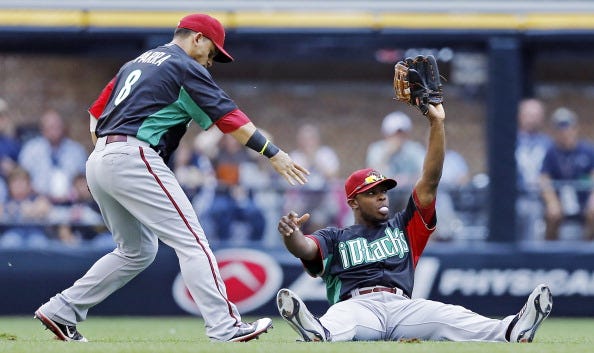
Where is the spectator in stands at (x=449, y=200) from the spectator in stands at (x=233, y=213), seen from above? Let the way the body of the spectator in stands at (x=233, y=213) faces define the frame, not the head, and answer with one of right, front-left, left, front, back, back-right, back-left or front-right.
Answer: left

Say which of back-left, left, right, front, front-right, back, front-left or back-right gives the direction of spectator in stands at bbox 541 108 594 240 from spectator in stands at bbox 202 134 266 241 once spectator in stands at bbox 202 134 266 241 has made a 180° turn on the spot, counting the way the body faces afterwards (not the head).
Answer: right

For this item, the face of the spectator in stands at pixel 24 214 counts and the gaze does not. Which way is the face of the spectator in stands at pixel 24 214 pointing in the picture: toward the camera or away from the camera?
toward the camera

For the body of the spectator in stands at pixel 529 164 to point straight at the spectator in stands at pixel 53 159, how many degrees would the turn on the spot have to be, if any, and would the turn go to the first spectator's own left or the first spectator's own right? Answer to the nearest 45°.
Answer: approximately 90° to the first spectator's own right

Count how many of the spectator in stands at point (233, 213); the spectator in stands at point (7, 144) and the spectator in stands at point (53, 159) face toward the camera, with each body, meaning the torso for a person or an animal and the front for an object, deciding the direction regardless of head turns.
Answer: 3

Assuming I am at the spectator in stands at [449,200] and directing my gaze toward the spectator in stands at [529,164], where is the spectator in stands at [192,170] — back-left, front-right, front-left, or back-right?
back-left

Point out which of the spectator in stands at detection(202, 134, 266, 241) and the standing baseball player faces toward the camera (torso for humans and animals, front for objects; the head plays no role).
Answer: the spectator in stands

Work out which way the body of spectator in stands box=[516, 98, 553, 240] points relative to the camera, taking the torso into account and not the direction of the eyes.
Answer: toward the camera

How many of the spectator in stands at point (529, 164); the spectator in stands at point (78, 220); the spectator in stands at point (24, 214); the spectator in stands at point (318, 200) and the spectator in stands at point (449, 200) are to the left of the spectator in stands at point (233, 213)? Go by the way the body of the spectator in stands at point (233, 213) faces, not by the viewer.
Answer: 3

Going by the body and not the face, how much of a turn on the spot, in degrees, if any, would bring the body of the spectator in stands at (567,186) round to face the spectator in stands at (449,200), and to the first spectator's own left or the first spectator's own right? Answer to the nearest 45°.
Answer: approximately 90° to the first spectator's own right

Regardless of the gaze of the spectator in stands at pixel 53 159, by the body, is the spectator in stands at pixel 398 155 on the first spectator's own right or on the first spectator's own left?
on the first spectator's own left

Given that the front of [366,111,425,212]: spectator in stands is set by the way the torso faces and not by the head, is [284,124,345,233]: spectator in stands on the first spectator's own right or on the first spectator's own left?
on the first spectator's own right

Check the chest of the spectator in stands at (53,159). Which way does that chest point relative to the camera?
toward the camera

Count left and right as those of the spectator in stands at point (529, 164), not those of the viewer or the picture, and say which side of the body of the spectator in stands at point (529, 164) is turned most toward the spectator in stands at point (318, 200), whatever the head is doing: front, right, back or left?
right

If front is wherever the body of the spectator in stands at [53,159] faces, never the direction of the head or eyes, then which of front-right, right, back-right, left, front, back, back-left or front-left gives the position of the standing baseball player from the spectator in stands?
front

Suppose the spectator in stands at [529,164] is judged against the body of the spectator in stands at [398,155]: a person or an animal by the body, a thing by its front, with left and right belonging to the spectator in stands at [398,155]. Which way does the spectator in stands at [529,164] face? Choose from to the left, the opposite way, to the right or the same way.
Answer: the same way
